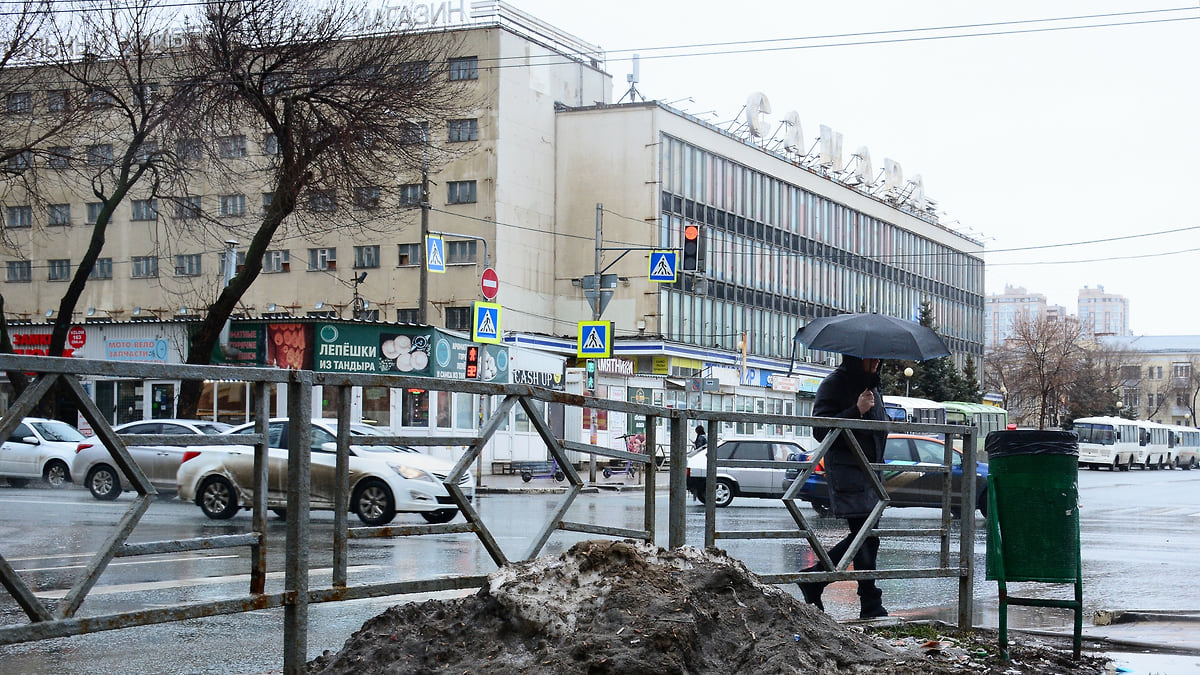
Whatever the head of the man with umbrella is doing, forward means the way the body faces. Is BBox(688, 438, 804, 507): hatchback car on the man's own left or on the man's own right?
on the man's own left

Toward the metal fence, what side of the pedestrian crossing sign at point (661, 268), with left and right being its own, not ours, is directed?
front

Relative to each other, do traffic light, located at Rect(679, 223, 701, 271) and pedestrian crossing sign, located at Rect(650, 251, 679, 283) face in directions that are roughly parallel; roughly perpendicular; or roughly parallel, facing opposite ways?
roughly parallel

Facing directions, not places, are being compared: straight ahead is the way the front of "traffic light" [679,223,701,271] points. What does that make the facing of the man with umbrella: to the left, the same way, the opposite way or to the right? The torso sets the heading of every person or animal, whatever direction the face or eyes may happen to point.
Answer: to the left

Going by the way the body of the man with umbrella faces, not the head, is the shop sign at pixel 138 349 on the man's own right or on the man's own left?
on the man's own left

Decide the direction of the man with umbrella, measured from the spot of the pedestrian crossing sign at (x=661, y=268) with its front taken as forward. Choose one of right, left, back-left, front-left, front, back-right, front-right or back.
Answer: front

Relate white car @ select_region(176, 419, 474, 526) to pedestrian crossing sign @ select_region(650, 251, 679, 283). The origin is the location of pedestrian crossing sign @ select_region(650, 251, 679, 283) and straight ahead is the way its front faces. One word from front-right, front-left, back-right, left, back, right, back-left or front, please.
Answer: front

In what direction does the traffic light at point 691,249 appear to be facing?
toward the camera

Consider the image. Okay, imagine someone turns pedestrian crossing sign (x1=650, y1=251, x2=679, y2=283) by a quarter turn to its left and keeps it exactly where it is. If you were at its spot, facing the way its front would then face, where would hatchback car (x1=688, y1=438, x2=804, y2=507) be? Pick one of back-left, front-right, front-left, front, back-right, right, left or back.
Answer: right

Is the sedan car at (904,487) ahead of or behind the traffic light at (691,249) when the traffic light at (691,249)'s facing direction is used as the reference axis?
ahead

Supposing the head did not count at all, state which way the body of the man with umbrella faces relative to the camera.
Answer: to the viewer's right

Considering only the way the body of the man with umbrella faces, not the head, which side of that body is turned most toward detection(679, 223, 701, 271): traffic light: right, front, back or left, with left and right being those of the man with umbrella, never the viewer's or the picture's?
left

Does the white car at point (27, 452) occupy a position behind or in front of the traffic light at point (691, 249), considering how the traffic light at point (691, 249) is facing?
in front

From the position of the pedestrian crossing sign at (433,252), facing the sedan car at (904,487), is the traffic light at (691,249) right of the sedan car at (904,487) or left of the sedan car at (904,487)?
left
